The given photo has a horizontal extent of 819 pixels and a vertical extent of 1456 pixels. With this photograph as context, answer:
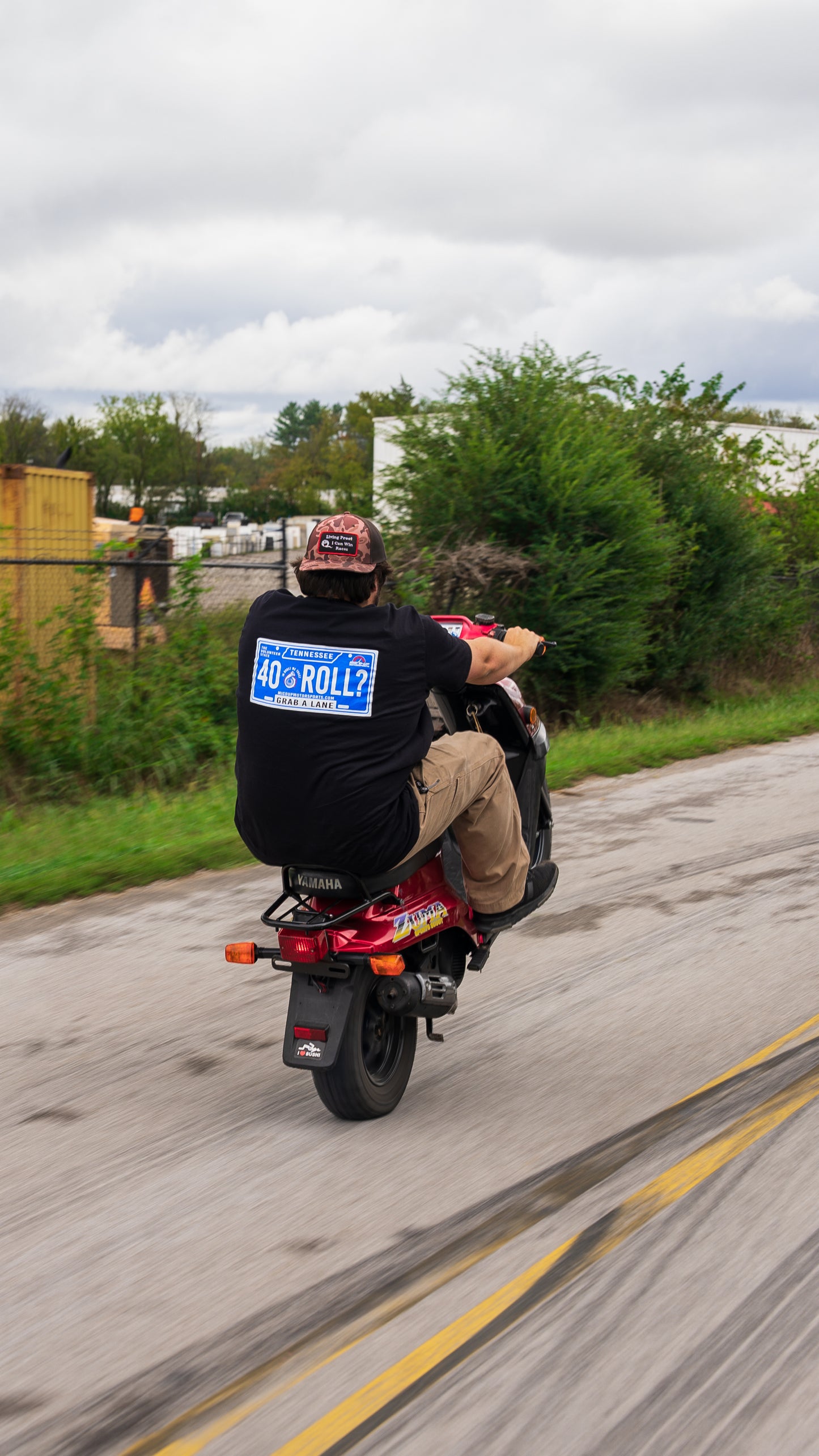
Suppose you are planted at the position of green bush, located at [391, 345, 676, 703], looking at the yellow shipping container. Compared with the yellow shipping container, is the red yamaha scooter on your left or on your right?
left

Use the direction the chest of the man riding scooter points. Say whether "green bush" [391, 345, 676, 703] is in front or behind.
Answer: in front

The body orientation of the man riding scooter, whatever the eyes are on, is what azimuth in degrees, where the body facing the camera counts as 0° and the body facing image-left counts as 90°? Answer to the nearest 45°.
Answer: approximately 225°

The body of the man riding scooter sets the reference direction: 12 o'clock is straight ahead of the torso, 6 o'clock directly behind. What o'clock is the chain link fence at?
The chain link fence is roughly at 10 o'clock from the man riding scooter.

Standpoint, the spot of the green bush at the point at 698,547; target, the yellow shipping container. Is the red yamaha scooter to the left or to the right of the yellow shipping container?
left

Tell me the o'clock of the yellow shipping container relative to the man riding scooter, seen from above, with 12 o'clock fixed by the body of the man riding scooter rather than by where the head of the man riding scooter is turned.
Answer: The yellow shipping container is roughly at 10 o'clock from the man riding scooter.

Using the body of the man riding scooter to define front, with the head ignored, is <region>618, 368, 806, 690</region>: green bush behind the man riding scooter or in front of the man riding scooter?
in front
